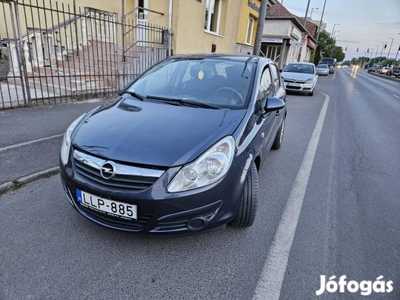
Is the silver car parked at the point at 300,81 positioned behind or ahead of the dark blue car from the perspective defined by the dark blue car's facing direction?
behind

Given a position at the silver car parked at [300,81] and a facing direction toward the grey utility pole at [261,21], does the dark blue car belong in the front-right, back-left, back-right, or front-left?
front-left

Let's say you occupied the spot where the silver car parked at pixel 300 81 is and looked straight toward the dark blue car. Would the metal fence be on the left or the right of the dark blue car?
right

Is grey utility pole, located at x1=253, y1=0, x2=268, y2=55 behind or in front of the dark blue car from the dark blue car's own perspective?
behind

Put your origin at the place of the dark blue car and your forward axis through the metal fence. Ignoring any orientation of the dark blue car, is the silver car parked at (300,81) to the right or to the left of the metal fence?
right

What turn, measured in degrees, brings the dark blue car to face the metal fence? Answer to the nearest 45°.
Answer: approximately 90° to its right
